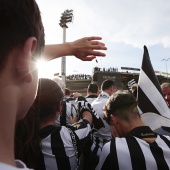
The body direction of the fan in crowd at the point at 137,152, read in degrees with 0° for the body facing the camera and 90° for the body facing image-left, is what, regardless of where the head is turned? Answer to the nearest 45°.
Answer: approximately 135°

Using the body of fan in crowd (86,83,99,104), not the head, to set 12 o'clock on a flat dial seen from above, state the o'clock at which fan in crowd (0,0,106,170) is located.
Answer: fan in crowd (0,0,106,170) is roughly at 6 o'clock from fan in crowd (86,83,99,104).

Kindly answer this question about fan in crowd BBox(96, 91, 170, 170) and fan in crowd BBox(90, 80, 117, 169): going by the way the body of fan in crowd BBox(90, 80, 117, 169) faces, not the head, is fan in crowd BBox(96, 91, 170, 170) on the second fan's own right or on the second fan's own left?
on the second fan's own right

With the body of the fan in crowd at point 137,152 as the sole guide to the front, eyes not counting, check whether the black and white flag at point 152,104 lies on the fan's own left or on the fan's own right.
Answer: on the fan's own right

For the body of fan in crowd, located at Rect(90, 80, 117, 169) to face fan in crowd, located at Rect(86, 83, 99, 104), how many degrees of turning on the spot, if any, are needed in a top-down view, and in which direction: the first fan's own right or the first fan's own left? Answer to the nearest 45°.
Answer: approximately 45° to the first fan's own left

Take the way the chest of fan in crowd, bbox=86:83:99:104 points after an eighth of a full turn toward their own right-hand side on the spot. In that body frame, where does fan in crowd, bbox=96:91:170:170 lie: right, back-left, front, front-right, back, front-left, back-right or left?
back-right

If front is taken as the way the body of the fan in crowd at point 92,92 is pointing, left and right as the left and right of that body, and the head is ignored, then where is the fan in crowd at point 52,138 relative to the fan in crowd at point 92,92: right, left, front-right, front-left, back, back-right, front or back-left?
back

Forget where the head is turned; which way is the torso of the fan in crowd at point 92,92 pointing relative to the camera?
away from the camera

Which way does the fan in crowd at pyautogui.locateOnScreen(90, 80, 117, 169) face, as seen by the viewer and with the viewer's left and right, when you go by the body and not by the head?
facing away from the viewer and to the right of the viewer
